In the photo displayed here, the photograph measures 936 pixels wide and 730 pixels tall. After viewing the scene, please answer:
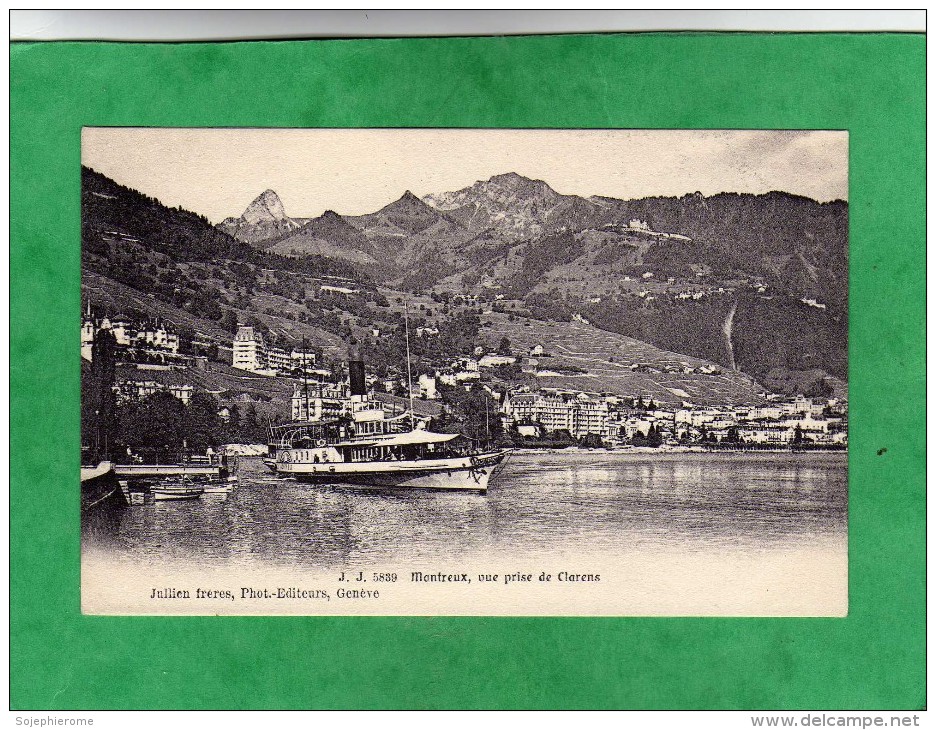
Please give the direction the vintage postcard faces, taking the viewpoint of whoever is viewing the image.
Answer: facing the viewer
